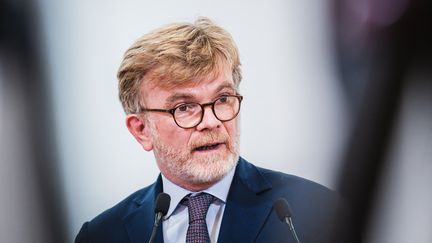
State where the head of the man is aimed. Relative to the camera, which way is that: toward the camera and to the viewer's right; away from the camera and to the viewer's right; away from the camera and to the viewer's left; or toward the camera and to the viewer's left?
toward the camera and to the viewer's right

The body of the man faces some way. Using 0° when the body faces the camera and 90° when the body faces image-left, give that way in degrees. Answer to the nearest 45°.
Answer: approximately 0°
